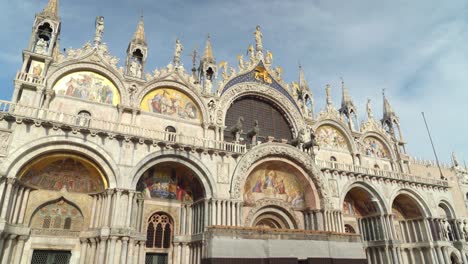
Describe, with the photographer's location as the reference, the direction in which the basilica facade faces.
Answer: facing the viewer and to the right of the viewer
